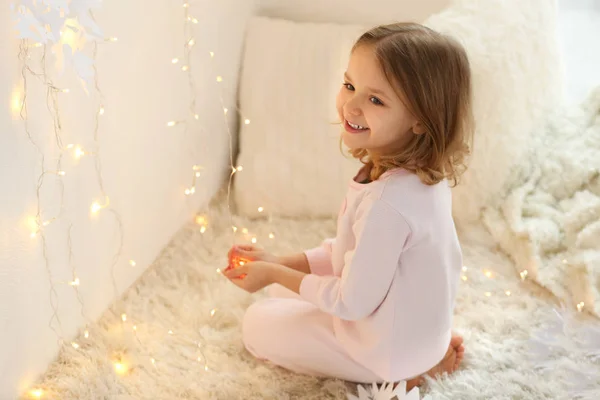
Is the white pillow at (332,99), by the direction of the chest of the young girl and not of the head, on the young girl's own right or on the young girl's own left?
on the young girl's own right

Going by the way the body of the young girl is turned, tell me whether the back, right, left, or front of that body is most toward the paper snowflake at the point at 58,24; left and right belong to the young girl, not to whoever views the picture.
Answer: front

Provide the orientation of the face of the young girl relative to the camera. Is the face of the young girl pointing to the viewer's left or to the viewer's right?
to the viewer's left

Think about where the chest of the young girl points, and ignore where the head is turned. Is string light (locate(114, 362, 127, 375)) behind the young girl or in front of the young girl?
in front

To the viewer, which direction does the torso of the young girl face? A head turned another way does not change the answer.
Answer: to the viewer's left
